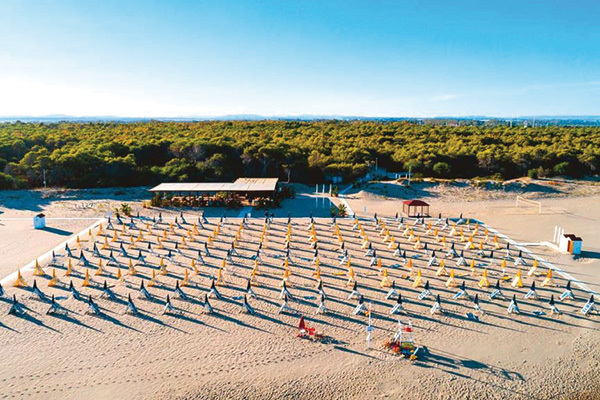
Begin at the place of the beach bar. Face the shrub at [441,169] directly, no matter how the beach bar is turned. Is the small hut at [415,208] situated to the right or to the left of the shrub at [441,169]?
right

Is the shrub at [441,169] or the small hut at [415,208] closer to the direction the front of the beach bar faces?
the small hut

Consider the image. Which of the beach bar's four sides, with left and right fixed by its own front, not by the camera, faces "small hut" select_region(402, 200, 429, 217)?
left

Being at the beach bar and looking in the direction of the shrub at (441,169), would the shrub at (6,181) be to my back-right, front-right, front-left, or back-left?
back-left

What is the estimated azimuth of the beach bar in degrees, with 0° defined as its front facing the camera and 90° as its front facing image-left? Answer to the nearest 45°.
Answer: approximately 0°

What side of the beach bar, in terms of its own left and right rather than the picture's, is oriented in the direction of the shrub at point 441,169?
left

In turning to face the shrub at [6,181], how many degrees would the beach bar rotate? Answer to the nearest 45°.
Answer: approximately 135° to its right
